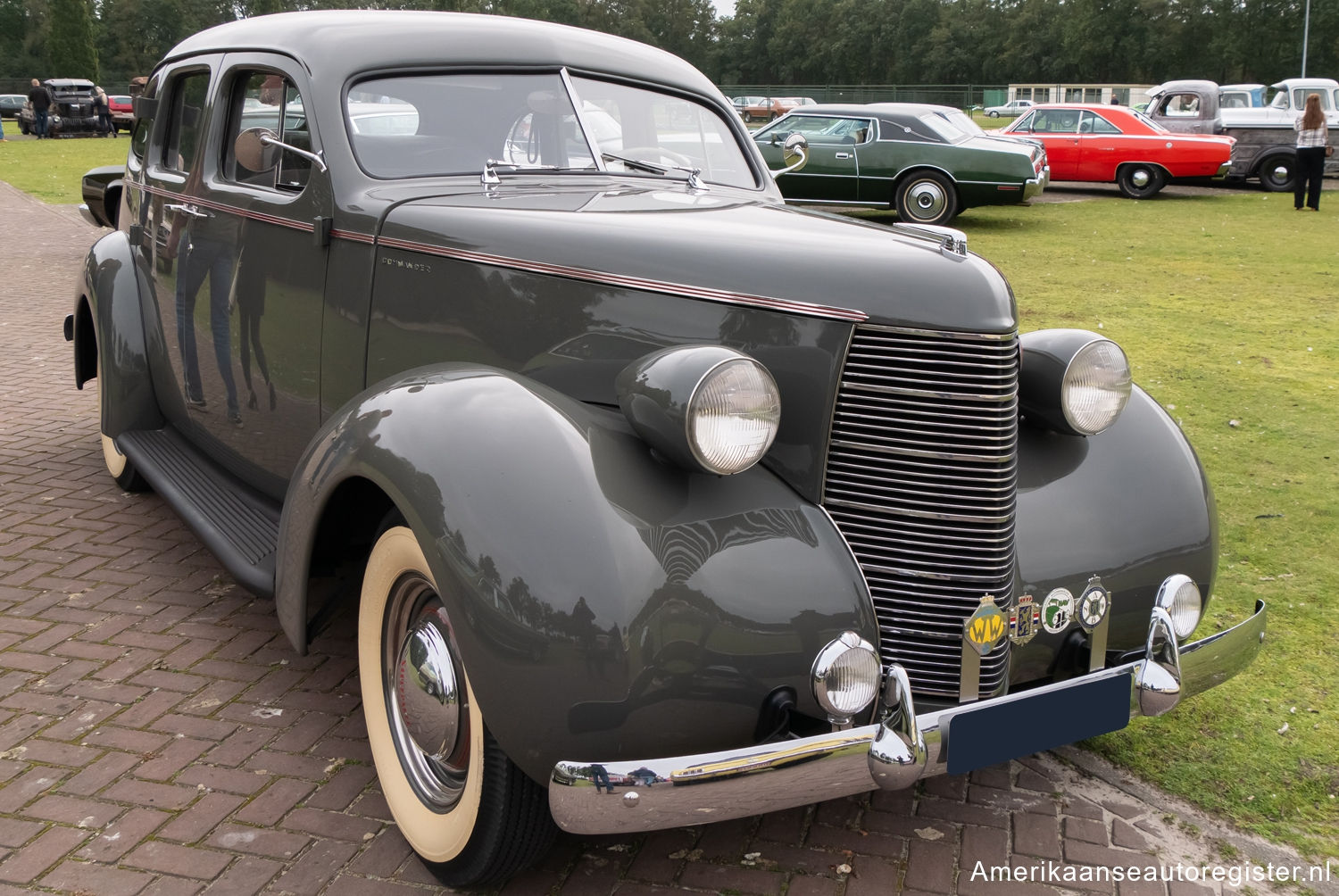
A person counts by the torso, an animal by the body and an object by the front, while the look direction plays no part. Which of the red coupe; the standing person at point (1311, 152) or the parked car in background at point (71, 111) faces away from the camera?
the standing person

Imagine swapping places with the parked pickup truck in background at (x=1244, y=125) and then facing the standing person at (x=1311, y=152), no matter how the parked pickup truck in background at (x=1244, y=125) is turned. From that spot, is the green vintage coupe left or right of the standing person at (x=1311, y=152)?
right

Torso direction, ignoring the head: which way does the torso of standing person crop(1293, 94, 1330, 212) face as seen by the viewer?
away from the camera

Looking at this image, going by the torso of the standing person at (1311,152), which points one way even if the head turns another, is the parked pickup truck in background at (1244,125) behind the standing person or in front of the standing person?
in front

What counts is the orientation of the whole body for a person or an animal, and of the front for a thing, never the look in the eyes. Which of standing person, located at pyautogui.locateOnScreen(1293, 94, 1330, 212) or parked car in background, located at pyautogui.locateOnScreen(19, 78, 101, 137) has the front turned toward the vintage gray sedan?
the parked car in background

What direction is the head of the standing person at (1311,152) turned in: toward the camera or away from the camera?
away from the camera

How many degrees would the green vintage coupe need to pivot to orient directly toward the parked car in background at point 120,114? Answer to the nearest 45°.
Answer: approximately 45° to its right

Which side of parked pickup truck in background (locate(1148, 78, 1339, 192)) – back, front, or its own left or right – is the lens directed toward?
left

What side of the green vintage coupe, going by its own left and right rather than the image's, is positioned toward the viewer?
left

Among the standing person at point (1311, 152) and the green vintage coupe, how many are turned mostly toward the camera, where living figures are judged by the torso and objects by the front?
0
